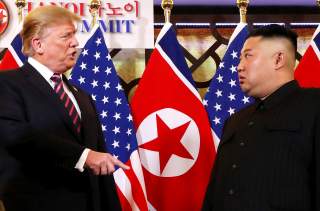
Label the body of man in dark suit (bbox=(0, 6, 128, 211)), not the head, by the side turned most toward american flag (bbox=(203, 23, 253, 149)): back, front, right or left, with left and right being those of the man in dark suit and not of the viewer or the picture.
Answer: left

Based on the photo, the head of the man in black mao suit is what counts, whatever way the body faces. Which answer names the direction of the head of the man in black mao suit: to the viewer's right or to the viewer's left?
to the viewer's left

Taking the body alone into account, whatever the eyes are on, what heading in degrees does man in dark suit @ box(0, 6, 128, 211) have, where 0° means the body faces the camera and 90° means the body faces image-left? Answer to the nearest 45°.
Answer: approximately 315°

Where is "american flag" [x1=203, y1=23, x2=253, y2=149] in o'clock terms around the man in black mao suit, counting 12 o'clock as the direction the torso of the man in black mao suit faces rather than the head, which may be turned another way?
The american flag is roughly at 4 o'clock from the man in black mao suit.

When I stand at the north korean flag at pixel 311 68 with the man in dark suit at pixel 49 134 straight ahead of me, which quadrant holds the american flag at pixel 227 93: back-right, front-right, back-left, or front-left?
front-right

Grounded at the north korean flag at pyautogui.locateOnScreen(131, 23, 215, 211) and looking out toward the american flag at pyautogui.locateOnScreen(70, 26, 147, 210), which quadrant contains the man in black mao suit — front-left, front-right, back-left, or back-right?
back-left

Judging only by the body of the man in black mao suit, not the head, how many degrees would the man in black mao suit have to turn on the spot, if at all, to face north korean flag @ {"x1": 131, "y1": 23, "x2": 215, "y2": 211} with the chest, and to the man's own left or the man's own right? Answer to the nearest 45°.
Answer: approximately 90° to the man's own right

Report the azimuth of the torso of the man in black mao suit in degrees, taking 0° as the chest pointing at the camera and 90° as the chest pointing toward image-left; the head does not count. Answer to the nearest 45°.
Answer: approximately 45°

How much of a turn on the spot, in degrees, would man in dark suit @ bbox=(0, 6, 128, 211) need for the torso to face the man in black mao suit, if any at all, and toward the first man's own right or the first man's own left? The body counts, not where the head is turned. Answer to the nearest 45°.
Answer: approximately 45° to the first man's own left

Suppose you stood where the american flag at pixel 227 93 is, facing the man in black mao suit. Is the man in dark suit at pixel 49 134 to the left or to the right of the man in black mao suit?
right

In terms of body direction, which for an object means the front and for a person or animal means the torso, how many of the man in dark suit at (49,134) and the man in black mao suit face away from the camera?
0

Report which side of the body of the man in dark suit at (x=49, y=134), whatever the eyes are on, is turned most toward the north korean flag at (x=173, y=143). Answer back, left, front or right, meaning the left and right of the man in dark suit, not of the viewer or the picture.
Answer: left

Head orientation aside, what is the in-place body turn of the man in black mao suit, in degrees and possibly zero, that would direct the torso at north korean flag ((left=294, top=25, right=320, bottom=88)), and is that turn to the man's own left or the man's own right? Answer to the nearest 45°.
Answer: approximately 135° to the man's own right

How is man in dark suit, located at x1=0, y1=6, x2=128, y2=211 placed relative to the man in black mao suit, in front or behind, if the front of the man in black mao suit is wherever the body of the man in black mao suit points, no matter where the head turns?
in front

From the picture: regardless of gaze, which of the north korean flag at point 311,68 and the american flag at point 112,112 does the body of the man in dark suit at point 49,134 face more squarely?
the north korean flag
